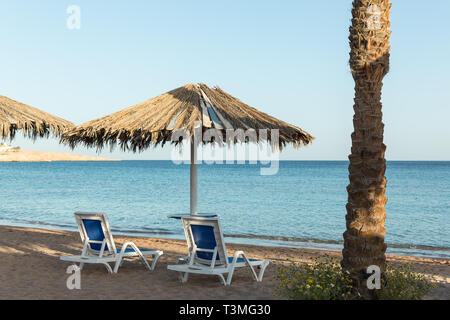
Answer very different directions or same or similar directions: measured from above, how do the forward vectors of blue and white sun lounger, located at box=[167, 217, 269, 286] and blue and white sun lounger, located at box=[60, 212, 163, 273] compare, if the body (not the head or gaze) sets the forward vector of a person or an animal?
same or similar directions

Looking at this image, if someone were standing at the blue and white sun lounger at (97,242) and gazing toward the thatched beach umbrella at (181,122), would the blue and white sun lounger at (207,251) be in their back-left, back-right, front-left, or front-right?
front-right

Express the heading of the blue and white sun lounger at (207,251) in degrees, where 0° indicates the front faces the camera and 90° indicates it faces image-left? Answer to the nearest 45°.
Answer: approximately 225°

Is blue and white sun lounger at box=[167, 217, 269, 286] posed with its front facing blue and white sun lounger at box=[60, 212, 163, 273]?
no

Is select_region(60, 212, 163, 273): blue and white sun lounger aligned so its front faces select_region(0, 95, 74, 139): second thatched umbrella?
no

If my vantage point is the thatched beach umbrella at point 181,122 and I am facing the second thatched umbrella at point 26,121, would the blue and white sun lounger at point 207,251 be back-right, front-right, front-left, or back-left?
back-left

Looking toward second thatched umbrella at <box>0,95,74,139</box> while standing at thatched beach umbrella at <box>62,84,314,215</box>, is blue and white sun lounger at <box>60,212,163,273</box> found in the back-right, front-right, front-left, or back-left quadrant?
front-left
